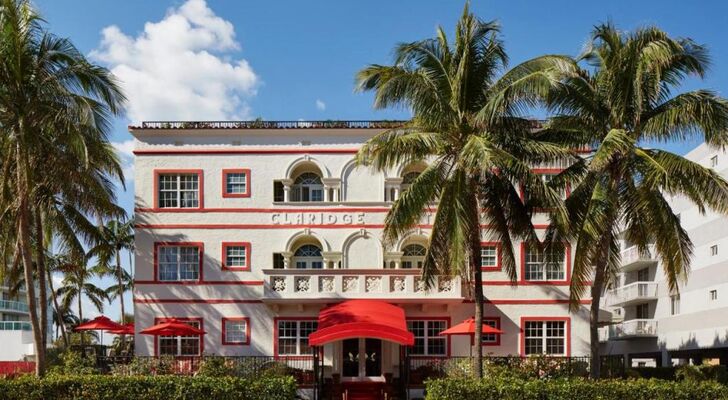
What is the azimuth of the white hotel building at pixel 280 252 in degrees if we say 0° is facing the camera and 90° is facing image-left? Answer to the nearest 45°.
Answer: approximately 0°

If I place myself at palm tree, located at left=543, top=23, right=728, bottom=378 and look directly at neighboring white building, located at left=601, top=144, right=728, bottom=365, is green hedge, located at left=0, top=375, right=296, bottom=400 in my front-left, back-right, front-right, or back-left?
back-left

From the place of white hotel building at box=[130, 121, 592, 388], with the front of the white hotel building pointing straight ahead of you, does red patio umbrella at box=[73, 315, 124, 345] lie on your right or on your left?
on your right

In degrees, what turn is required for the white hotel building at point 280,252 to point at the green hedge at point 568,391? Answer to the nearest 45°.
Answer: approximately 45° to its left

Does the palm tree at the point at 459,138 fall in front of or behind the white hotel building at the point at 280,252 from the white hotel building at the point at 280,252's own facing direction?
in front

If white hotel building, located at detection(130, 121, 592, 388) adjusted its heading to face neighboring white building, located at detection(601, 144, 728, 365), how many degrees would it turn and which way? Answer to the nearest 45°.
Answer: approximately 135° to its left

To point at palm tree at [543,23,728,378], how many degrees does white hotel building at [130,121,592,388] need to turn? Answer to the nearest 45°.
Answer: approximately 45° to its left

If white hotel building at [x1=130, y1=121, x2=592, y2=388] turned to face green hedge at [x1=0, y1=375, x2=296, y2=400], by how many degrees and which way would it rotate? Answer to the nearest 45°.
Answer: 0° — it already faces it
